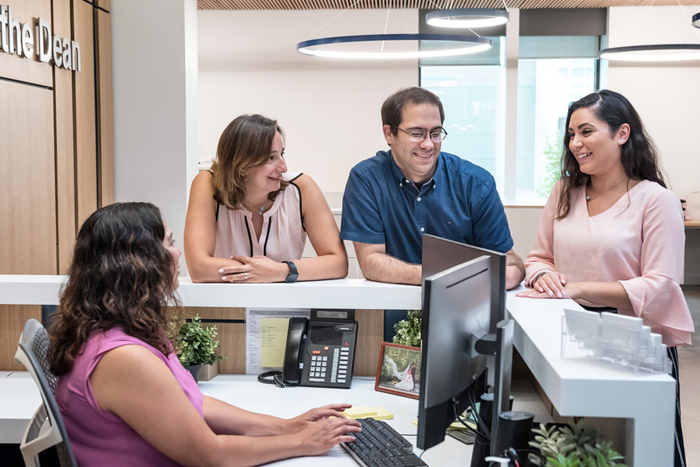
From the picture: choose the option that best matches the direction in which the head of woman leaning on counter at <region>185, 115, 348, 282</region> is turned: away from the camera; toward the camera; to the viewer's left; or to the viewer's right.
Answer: to the viewer's right

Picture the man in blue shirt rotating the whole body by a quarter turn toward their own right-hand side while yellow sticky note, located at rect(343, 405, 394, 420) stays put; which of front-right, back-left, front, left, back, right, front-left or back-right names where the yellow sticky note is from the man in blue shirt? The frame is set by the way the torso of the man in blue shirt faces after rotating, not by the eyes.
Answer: left

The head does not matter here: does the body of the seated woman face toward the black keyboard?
yes

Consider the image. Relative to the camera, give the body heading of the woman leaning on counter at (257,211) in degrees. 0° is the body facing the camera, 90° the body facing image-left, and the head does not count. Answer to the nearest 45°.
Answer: approximately 0°

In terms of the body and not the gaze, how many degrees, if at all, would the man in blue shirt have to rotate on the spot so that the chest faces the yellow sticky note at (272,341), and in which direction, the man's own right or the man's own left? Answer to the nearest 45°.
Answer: approximately 45° to the man's own right

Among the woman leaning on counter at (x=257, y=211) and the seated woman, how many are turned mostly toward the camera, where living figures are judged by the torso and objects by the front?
1

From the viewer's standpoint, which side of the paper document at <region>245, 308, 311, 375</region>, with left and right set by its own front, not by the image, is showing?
front

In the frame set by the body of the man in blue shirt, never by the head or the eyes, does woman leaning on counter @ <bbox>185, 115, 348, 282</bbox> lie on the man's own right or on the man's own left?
on the man's own right

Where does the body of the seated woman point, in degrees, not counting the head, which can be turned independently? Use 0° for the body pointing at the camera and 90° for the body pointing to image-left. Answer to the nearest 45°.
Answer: approximately 270°

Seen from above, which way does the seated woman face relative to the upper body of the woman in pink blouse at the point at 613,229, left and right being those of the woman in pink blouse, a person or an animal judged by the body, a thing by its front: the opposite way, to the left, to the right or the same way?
the opposite way

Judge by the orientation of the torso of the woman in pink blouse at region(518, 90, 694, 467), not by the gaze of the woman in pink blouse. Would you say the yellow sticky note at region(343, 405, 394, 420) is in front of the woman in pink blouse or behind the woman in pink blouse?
in front

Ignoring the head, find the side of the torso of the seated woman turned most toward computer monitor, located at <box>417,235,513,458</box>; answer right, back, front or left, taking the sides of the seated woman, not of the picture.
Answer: front

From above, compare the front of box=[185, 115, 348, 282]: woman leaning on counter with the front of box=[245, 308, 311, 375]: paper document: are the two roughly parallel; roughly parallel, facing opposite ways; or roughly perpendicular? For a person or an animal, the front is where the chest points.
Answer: roughly parallel

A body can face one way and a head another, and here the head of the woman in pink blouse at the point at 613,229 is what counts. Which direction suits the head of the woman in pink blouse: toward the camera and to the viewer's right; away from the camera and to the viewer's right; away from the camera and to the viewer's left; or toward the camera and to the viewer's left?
toward the camera and to the viewer's left

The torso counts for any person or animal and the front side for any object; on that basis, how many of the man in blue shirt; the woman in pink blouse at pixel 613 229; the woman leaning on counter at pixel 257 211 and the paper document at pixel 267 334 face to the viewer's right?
0
